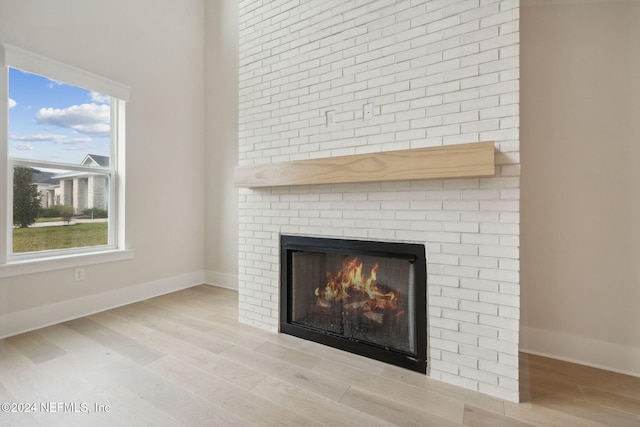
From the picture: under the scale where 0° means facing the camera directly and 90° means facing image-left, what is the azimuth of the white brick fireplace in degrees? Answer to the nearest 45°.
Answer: approximately 45°

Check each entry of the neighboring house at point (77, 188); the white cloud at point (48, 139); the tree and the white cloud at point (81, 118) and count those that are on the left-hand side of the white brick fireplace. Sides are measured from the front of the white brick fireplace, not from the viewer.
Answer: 0

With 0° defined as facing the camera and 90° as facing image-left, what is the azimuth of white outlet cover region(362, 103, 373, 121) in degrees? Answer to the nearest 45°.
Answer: approximately 45°

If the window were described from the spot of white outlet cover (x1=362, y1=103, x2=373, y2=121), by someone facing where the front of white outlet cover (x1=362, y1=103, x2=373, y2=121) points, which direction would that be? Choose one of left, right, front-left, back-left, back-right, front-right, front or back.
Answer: front-right

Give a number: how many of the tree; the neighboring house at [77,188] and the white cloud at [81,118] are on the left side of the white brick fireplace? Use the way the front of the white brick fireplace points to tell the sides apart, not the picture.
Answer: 0

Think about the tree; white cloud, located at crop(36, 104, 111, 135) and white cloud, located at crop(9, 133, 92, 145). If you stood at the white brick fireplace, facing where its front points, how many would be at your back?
0

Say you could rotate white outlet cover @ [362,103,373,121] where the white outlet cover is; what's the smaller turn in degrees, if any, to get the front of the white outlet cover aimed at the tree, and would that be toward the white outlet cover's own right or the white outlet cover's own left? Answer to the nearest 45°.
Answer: approximately 45° to the white outlet cover's own right

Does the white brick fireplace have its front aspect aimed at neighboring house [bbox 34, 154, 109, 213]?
no
